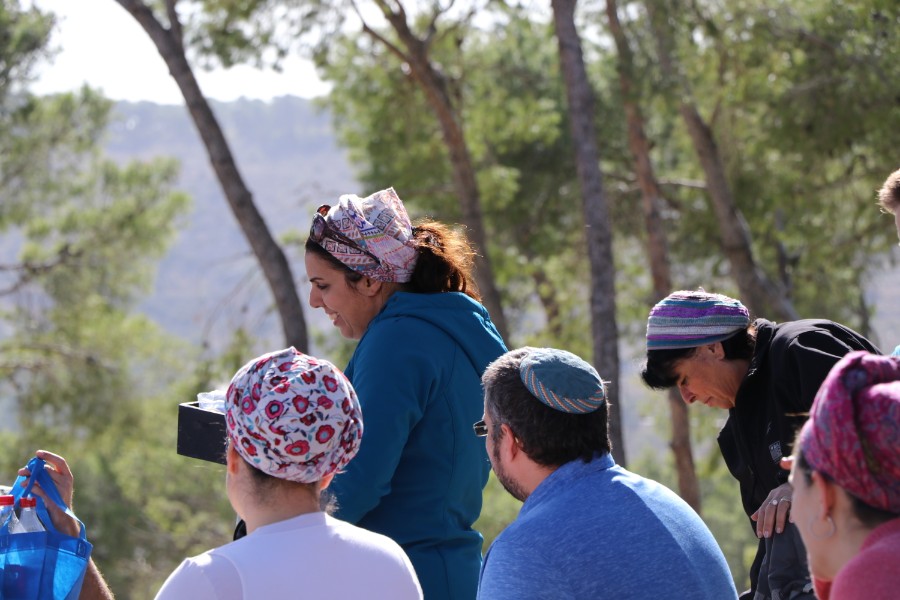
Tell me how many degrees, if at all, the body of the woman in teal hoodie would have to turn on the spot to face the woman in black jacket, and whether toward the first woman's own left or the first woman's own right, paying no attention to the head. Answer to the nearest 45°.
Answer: approximately 180°

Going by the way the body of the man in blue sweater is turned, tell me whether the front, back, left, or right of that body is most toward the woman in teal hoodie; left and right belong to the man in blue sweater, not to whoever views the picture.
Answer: front

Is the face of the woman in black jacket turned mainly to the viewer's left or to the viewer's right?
to the viewer's left

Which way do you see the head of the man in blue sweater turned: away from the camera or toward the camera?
away from the camera

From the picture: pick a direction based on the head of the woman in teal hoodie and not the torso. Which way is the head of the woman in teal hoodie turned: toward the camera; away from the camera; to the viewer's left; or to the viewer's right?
to the viewer's left

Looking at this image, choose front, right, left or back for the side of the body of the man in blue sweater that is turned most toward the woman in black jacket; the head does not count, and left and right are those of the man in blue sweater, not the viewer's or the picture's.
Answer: right

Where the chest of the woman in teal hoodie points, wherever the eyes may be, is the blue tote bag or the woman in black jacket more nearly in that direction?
the blue tote bag

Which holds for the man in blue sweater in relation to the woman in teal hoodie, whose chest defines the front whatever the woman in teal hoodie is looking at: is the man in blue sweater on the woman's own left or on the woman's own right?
on the woman's own left

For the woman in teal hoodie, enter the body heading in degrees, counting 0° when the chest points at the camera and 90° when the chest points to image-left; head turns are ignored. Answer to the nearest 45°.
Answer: approximately 90°

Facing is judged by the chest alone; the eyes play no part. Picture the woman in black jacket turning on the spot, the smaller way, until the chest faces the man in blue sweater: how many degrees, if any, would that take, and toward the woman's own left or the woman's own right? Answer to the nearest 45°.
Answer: approximately 45° to the woman's own left

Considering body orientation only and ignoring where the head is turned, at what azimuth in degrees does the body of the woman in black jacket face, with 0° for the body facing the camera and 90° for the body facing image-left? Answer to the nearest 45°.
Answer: approximately 90°

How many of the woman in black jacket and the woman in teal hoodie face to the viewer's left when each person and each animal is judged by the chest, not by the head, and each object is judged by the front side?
2

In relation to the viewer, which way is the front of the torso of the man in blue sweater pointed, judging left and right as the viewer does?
facing away from the viewer and to the left of the viewer
